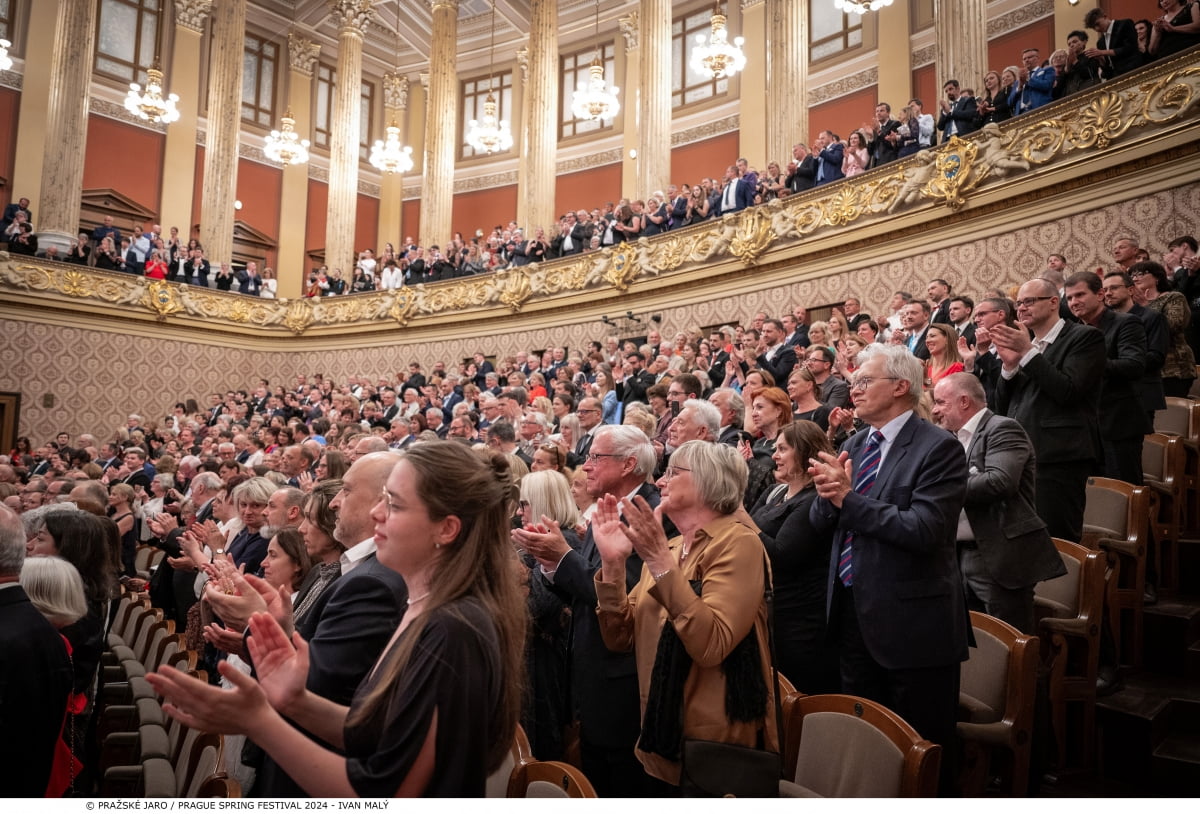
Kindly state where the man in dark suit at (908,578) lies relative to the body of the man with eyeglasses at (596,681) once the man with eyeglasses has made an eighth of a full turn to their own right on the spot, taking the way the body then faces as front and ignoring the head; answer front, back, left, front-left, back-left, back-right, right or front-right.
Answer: back-right

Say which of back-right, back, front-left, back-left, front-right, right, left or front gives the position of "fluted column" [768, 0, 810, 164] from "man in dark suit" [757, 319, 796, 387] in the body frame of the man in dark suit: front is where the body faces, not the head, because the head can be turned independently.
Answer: back-right

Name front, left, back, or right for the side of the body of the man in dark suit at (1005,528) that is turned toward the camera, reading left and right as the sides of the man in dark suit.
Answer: left

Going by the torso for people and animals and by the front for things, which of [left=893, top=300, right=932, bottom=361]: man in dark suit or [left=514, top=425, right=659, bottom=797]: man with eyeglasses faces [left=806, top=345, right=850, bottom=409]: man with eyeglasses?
the man in dark suit

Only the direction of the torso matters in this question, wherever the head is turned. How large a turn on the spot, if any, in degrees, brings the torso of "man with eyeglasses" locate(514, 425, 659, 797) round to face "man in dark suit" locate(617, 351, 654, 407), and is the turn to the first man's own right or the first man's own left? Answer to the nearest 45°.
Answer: approximately 90° to the first man's own right

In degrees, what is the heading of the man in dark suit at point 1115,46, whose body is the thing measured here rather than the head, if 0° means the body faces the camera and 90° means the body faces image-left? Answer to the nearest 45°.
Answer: approximately 45°

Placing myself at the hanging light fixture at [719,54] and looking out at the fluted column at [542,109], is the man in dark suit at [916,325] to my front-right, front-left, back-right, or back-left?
back-left

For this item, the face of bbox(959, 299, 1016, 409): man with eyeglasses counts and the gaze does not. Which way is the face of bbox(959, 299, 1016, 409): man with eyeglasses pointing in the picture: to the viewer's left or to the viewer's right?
to the viewer's left

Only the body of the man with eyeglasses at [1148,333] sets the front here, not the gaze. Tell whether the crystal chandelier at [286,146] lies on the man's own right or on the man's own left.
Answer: on the man's own right

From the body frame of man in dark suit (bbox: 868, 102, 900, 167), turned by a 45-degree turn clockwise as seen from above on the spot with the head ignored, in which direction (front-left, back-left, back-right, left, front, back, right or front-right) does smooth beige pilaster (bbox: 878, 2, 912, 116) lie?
right

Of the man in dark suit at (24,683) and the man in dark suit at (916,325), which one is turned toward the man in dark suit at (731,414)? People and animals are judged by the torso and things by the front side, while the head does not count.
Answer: the man in dark suit at (916,325)

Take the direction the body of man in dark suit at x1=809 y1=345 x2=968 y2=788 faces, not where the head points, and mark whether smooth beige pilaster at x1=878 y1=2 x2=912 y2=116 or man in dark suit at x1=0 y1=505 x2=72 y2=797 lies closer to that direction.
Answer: the man in dark suit
